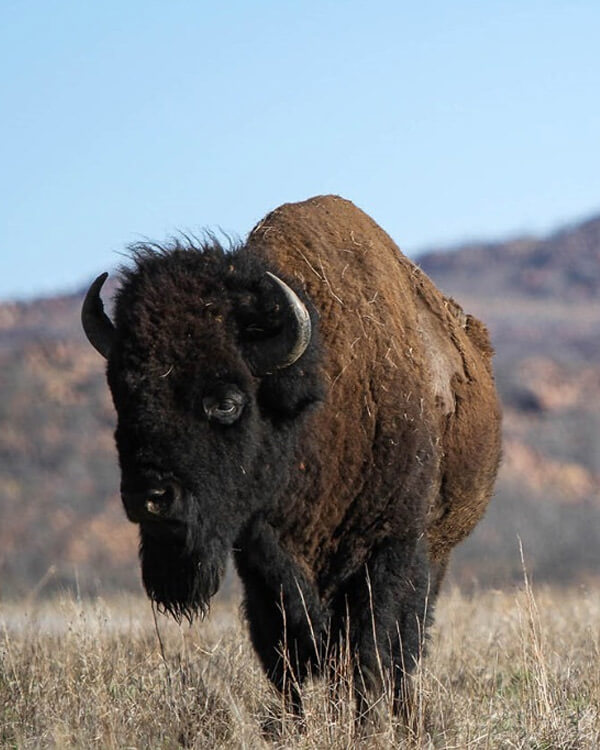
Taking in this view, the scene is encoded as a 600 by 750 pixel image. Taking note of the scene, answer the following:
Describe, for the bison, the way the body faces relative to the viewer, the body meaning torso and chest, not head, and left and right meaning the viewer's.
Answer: facing the viewer and to the left of the viewer
